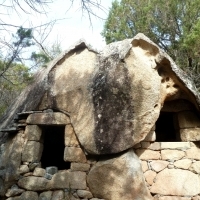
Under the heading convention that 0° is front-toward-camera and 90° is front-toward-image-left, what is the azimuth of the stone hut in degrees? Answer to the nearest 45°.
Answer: approximately 0°
